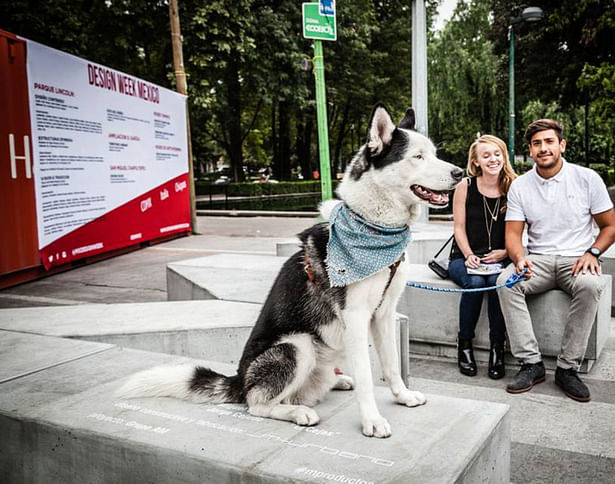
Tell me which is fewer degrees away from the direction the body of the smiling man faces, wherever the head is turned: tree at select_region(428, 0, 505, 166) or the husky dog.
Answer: the husky dog

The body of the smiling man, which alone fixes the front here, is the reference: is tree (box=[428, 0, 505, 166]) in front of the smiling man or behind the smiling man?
behind

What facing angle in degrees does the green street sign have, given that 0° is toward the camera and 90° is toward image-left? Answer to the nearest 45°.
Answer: approximately 0°

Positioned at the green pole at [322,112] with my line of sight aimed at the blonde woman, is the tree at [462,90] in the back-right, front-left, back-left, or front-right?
back-left

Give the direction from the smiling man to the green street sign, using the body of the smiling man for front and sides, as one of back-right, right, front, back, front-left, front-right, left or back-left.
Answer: back-right

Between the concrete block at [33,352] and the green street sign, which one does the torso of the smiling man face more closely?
the concrete block

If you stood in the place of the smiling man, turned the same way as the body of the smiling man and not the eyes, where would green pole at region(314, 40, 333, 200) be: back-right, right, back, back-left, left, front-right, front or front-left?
back-right

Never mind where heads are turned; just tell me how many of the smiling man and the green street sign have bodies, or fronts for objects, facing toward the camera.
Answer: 2

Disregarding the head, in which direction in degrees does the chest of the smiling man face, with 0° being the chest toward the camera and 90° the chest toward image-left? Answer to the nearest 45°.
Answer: approximately 0°

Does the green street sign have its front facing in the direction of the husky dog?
yes
